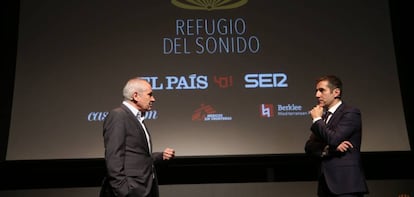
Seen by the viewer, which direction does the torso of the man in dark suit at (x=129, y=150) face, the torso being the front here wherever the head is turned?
to the viewer's right

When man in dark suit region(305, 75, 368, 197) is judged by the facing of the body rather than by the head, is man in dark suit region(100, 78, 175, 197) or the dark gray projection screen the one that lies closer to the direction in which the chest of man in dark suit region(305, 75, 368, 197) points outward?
the man in dark suit

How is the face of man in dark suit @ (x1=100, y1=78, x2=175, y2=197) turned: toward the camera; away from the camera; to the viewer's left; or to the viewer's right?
to the viewer's right

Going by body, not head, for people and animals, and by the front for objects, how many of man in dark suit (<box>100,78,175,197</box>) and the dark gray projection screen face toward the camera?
1

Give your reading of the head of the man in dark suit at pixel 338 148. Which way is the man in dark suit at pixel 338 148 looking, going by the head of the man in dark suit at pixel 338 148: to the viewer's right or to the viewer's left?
to the viewer's left

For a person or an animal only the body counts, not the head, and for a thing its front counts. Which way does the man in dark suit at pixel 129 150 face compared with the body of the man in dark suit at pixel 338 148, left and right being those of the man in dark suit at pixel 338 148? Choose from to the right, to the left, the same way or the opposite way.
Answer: the opposite way

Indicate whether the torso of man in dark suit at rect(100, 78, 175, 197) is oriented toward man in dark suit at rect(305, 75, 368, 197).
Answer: yes

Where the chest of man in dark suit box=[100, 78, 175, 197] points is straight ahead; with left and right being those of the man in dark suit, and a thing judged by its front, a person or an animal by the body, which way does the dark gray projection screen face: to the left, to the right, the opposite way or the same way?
to the right

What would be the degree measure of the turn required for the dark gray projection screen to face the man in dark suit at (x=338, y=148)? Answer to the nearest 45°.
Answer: approximately 45° to its left
